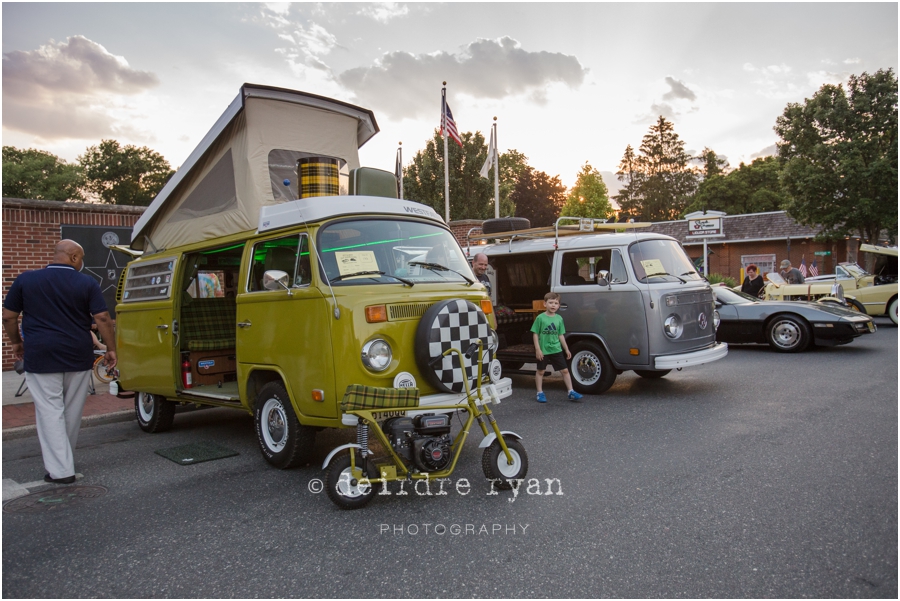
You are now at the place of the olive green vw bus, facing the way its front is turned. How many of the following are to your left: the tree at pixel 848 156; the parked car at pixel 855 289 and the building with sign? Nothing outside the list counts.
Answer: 3

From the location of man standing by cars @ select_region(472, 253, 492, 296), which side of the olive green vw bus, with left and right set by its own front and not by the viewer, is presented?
left

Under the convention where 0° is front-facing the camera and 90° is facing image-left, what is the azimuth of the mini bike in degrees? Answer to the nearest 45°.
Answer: approximately 270°

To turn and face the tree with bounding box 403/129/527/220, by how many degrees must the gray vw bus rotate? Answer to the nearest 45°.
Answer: approximately 135° to its left

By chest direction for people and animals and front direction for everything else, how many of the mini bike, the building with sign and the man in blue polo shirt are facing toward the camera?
1

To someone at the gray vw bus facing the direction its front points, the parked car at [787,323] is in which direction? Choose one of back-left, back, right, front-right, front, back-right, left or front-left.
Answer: left

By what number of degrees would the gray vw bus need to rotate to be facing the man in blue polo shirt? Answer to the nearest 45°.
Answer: approximately 90° to its right

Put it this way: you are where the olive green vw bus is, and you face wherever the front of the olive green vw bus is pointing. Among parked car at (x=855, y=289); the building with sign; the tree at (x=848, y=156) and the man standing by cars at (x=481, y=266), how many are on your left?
4

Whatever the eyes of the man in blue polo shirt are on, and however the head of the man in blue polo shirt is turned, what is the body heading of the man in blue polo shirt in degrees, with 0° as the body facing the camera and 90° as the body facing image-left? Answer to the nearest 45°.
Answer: approximately 180°
